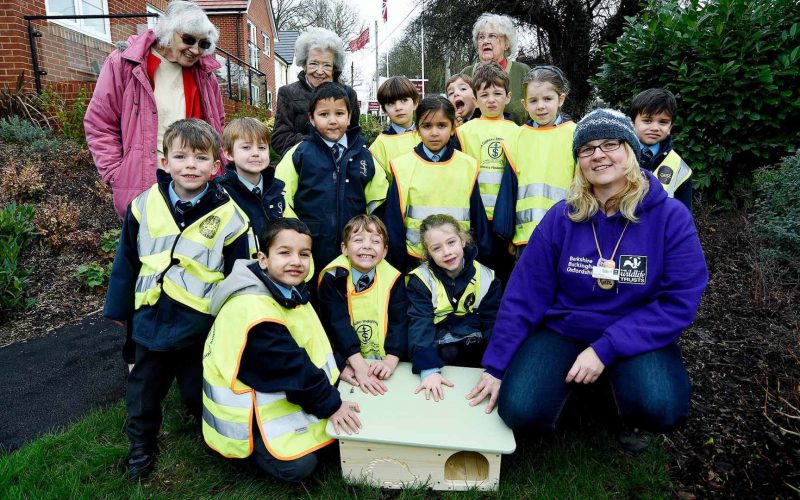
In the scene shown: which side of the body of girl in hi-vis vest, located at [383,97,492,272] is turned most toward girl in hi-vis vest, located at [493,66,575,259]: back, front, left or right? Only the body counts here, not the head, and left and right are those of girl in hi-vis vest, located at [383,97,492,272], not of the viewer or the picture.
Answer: left

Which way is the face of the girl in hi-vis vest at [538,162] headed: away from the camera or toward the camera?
toward the camera

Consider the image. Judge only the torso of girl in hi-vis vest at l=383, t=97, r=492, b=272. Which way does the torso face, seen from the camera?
toward the camera

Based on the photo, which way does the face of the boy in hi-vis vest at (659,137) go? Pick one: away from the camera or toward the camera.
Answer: toward the camera

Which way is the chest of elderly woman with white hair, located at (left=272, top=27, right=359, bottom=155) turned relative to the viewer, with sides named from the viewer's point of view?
facing the viewer

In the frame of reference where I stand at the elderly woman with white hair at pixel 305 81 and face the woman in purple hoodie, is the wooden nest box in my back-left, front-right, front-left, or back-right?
front-right

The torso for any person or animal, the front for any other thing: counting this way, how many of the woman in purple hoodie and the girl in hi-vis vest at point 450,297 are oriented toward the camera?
2

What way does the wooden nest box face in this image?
toward the camera

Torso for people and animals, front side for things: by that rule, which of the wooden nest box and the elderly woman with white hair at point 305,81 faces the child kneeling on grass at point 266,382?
the elderly woman with white hair

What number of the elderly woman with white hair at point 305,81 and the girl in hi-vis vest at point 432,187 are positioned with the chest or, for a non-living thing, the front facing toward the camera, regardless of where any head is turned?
2

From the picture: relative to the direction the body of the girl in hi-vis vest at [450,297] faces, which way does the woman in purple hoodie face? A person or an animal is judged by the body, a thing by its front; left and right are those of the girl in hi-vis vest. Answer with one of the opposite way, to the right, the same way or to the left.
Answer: the same way

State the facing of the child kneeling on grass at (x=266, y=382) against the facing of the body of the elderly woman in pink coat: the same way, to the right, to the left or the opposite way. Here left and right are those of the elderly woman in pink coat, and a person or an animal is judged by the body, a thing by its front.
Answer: the same way

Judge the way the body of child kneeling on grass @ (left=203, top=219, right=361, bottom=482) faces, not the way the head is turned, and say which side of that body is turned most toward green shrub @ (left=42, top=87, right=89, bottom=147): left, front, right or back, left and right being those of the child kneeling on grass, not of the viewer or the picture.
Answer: back

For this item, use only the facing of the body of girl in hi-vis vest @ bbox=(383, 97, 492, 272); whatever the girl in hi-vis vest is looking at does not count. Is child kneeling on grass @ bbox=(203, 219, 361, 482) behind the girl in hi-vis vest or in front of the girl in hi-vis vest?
in front

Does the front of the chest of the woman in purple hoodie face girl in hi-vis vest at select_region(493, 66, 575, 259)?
no

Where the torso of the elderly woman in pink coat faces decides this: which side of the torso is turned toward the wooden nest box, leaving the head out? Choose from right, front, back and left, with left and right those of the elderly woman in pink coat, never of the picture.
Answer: front
